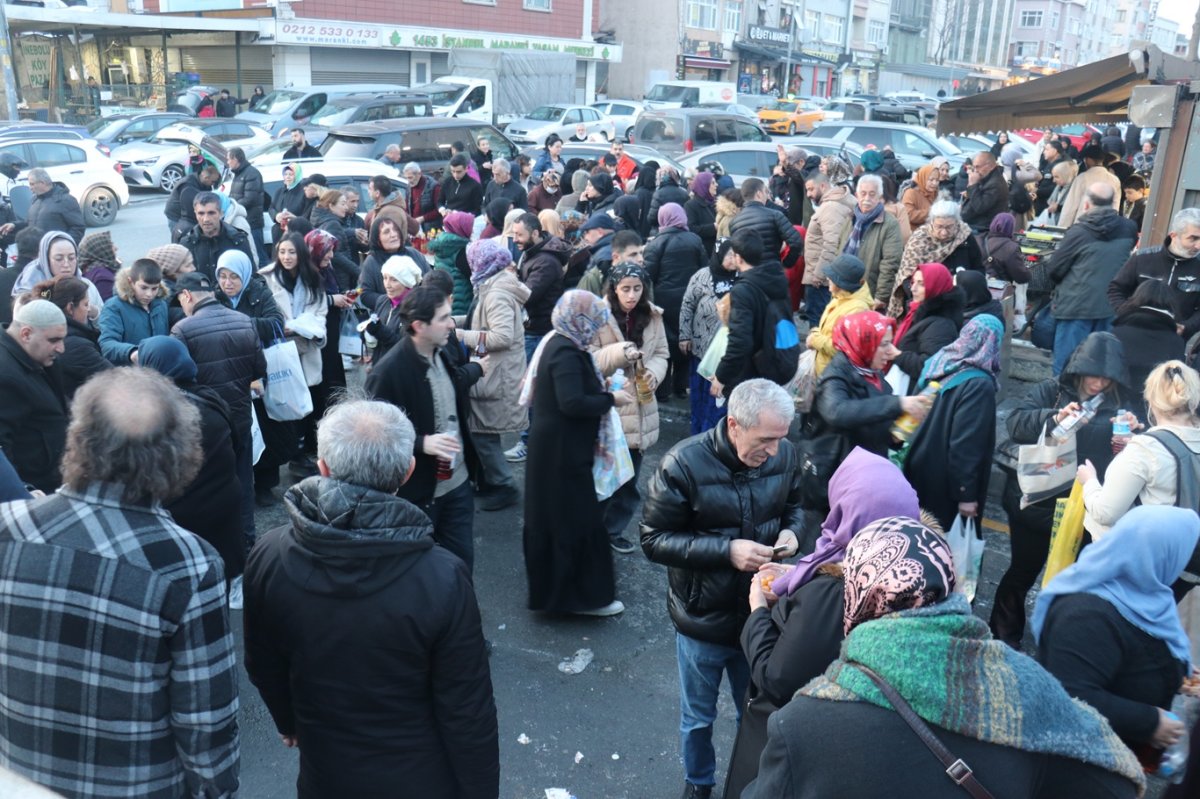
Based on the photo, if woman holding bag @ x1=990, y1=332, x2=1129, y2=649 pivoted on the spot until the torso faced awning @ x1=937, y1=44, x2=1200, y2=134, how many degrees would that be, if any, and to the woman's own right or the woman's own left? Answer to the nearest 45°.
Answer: approximately 135° to the woman's own left

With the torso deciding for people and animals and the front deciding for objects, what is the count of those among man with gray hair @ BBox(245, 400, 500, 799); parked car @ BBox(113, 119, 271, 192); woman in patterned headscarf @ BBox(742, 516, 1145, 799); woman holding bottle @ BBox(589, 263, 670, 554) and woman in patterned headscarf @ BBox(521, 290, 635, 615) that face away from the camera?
2

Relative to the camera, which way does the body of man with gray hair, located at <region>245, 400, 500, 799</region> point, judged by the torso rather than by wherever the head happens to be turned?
away from the camera

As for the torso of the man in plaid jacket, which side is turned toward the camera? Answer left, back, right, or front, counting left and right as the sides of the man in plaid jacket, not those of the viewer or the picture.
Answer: back

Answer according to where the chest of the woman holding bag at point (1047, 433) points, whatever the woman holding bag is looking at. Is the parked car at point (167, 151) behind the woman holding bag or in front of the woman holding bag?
behind

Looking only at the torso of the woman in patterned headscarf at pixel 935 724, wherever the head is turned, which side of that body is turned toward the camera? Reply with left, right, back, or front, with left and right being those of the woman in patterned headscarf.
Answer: back

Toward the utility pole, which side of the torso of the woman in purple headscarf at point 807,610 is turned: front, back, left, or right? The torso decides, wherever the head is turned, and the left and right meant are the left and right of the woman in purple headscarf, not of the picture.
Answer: front

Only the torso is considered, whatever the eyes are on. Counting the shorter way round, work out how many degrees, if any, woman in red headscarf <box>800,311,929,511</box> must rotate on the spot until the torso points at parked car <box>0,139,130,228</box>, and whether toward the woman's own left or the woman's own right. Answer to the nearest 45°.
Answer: approximately 135° to the woman's own left

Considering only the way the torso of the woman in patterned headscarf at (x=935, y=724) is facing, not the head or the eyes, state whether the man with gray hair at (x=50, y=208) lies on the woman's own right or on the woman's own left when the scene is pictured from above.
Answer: on the woman's own left

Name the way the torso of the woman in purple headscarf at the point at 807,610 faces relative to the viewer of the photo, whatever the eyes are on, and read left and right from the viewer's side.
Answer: facing away from the viewer and to the left of the viewer

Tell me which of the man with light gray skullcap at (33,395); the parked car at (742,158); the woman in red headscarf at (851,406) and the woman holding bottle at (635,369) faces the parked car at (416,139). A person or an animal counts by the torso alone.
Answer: the parked car at (742,158)

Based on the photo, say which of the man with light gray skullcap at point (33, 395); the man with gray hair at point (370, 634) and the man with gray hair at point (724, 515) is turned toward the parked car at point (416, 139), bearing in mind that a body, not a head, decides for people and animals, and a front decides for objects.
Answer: the man with gray hair at point (370, 634)

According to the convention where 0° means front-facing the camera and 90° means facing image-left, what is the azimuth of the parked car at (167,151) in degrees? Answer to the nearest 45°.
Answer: approximately 45°

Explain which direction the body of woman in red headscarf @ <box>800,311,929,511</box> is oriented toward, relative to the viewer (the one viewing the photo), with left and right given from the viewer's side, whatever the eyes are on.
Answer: facing to the right of the viewer
